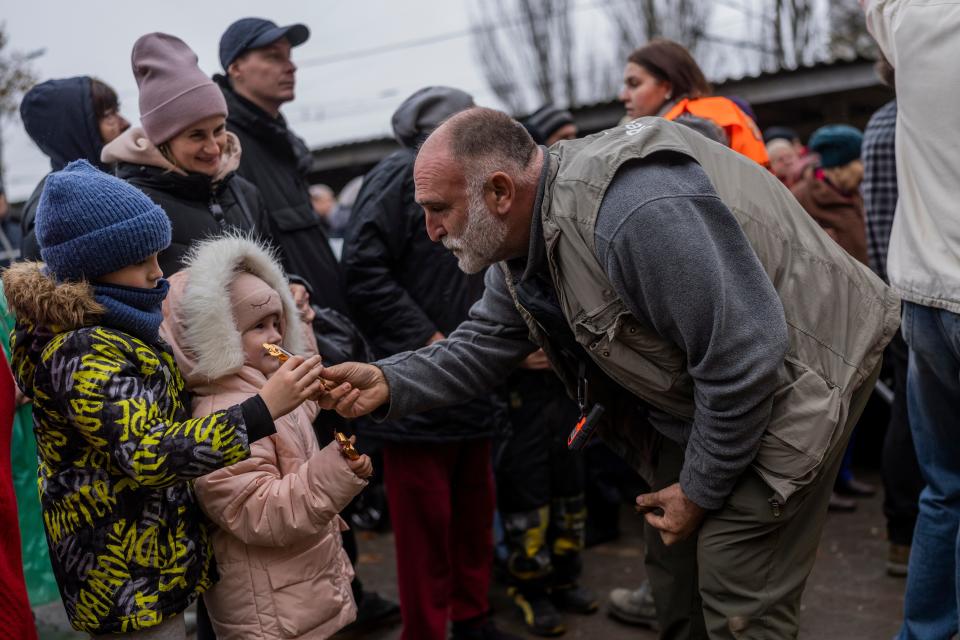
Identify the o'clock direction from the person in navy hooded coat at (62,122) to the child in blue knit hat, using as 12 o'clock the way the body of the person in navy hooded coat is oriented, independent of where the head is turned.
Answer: The child in blue knit hat is roughly at 3 o'clock from the person in navy hooded coat.

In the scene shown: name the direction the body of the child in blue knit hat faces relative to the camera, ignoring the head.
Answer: to the viewer's right

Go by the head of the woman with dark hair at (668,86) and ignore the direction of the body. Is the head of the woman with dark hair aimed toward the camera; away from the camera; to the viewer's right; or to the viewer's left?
to the viewer's left

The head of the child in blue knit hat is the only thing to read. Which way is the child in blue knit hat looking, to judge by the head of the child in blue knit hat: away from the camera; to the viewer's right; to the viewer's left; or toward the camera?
to the viewer's right

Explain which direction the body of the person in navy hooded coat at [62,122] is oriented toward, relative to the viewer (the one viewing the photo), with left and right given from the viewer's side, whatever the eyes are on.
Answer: facing to the right of the viewer

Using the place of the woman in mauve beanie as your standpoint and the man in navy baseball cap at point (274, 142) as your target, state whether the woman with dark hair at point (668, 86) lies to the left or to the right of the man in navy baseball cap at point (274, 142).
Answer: right

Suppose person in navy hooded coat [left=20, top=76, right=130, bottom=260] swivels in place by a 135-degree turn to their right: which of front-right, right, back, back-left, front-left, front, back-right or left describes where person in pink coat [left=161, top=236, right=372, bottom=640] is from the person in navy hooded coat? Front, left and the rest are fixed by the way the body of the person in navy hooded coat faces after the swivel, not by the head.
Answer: front-left

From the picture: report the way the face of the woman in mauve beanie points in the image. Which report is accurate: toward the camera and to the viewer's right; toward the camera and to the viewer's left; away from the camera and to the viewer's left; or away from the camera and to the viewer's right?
toward the camera and to the viewer's right

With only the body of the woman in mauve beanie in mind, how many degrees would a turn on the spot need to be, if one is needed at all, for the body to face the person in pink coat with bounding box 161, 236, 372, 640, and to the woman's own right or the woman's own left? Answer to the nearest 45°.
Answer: approximately 45° to the woman's own right

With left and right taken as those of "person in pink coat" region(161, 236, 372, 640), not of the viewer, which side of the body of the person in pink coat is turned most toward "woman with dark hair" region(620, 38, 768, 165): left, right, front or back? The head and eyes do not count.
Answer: left

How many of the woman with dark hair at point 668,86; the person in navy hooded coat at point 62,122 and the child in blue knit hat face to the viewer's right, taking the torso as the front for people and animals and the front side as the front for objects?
2

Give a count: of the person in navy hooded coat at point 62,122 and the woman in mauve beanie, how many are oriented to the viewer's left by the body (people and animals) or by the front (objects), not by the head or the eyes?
0
